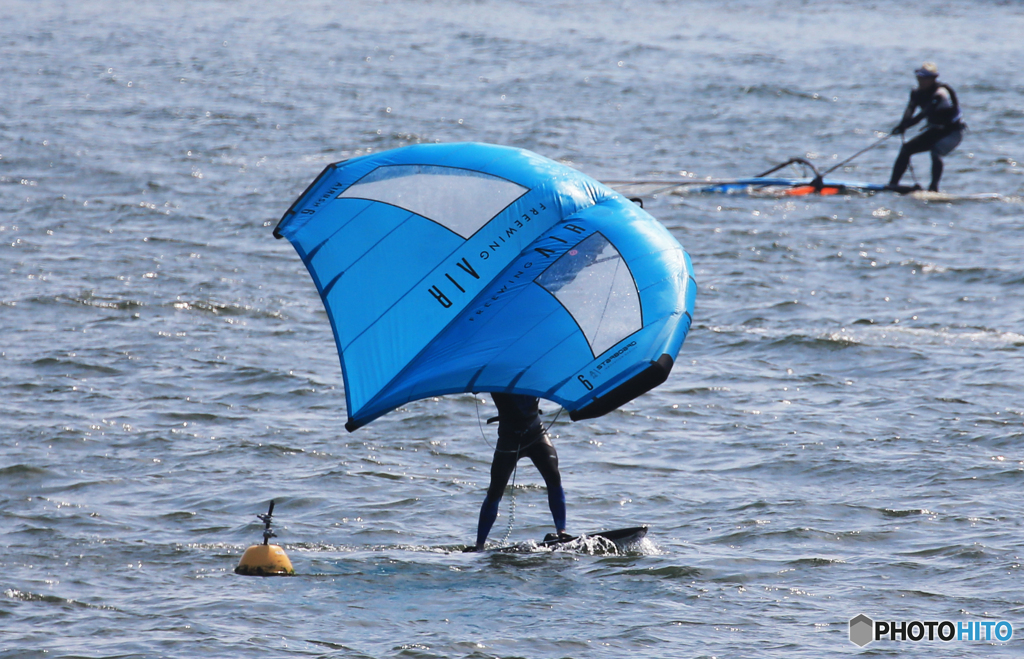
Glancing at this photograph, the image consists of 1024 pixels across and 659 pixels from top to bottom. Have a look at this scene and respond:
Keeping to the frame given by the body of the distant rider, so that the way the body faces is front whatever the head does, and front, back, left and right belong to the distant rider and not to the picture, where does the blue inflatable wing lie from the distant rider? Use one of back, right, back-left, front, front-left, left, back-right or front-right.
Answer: front-left

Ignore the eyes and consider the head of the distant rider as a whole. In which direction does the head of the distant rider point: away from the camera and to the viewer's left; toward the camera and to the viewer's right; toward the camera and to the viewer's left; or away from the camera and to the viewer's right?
toward the camera and to the viewer's left

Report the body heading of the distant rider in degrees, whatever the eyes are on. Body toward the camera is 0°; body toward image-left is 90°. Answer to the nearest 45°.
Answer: approximately 45°

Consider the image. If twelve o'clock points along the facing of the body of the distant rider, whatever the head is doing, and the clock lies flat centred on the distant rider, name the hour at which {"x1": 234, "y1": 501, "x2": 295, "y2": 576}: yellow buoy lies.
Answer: The yellow buoy is roughly at 11 o'clock from the distant rider.

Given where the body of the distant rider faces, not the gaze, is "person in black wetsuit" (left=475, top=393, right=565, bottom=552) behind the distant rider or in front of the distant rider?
in front

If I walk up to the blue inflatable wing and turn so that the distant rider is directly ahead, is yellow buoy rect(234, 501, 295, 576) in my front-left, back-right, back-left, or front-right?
back-left
